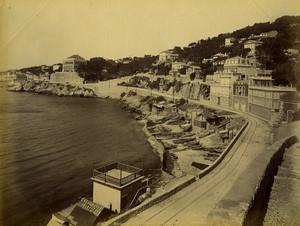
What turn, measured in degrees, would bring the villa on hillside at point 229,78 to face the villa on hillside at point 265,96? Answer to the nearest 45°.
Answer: approximately 45° to its left

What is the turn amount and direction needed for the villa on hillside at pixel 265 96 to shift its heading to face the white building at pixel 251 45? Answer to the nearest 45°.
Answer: approximately 135° to its right

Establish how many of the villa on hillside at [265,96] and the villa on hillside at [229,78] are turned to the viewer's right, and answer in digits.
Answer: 0

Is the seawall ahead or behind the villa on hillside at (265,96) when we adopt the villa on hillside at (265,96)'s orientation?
ahead

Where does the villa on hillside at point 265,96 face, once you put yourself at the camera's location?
facing the viewer and to the left of the viewer

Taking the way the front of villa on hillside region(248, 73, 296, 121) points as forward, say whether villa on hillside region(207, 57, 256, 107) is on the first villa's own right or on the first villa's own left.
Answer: on the first villa's own right

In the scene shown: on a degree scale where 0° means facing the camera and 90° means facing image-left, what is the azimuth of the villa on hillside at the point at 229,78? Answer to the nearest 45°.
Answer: approximately 45°

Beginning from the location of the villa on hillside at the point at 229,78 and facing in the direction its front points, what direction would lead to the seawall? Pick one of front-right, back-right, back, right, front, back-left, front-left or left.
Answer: front-left

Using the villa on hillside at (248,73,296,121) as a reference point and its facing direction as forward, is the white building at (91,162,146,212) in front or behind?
in front

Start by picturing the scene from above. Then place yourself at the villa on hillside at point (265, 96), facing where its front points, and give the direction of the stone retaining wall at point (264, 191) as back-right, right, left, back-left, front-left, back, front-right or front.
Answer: front-left
